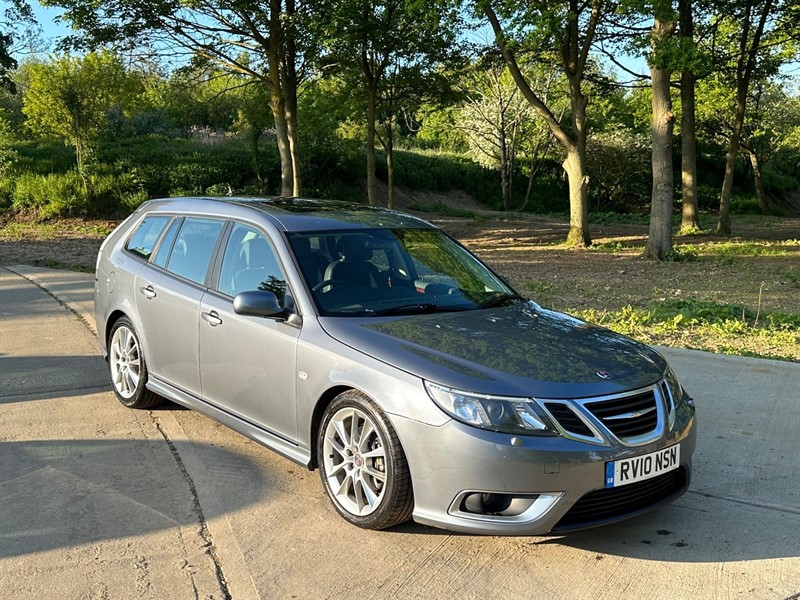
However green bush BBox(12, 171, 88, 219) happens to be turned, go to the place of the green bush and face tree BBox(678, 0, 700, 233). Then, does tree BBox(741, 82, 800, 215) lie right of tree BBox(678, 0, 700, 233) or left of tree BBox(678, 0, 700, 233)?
left

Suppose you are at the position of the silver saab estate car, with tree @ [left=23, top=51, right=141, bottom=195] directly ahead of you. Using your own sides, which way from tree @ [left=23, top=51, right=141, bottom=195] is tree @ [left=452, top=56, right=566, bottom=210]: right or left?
right

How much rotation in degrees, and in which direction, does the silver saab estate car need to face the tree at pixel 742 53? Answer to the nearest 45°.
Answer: approximately 90° to its left

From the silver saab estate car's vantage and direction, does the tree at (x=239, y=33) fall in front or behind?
behind

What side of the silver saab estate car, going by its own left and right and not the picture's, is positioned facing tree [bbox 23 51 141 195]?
back

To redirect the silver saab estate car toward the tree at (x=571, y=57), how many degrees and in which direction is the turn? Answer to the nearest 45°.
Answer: approximately 135° to its left

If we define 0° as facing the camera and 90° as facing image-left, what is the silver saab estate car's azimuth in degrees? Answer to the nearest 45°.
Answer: approximately 315°

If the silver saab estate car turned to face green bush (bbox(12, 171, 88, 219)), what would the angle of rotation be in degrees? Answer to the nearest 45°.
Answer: approximately 180°

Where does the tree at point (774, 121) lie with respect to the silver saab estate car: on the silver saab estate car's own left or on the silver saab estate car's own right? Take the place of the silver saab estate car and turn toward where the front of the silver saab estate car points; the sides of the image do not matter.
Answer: on the silver saab estate car's own left

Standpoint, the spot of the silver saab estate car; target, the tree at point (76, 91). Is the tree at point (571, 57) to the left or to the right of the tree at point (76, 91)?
right

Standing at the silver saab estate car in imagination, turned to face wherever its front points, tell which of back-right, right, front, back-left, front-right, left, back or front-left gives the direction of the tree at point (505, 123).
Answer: back-left

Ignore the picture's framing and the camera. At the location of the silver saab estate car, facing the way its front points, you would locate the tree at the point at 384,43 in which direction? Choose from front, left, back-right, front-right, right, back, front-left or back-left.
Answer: back-left

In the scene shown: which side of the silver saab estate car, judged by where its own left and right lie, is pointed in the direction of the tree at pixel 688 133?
left
